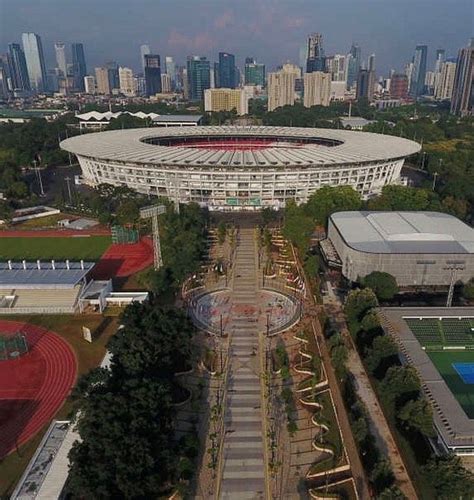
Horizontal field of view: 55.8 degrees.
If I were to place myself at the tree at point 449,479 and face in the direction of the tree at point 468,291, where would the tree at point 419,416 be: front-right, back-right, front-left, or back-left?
front-left

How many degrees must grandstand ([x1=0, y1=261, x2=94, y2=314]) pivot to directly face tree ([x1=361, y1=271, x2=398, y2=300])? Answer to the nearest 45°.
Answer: approximately 45° to its left

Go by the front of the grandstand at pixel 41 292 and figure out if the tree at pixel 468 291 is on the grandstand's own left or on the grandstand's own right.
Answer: on the grandstand's own left

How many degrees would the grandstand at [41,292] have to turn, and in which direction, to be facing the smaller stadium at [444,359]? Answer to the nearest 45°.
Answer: approximately 45° to its left

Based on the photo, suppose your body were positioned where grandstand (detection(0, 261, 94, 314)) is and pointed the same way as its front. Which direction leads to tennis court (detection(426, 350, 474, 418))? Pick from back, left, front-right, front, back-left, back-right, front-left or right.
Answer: front-left

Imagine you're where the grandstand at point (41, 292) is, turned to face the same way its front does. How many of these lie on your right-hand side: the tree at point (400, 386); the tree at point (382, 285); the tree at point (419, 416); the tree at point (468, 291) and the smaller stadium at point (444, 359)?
0

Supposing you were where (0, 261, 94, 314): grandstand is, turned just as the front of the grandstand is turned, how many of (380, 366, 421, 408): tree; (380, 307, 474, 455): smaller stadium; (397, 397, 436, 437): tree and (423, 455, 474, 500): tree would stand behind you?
0

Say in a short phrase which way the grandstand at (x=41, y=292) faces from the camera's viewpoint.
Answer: facing the viewer

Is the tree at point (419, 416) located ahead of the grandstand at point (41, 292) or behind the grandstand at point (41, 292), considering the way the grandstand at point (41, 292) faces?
ahead

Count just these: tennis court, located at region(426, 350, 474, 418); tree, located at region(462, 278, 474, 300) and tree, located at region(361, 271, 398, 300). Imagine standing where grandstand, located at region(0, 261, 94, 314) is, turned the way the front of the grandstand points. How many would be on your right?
0

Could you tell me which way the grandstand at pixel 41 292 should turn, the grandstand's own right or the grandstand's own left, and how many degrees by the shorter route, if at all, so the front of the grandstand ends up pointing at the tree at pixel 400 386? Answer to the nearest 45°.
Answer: approximately 45° to the grandstand's own left
